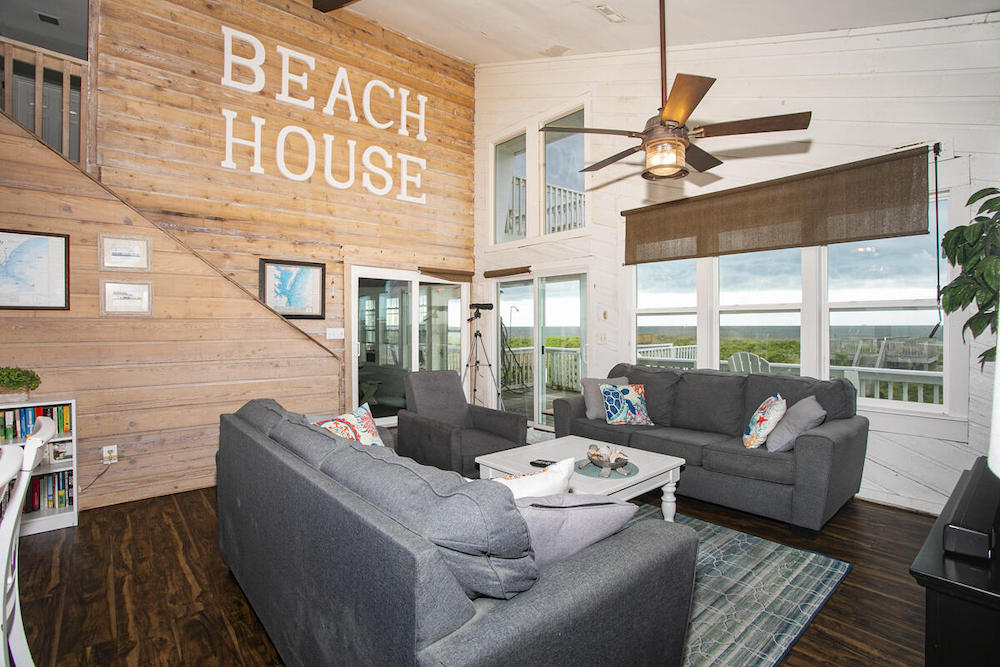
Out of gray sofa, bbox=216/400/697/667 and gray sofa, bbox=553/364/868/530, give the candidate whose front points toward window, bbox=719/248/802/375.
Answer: gray sofa, bbox=216/400/697/667

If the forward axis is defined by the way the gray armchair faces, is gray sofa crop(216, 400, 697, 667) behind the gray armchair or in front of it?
in front

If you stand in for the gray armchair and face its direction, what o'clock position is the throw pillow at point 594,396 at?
The throw pillow is roughly at 10 o'clock from the gray armchair.

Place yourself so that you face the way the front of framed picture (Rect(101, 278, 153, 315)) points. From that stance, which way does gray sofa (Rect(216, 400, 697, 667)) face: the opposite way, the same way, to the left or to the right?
to the left

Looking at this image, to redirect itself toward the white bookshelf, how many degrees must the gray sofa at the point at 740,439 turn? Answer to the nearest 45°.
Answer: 0° — it already faces it

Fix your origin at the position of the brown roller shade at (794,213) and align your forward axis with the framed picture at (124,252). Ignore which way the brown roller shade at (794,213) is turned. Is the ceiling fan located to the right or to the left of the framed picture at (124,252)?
left

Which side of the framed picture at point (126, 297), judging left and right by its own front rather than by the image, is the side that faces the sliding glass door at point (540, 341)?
left

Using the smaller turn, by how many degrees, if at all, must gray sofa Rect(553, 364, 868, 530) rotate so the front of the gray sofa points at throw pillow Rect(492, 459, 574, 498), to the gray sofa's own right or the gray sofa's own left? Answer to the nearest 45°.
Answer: approximately 45° to the gray sofa's own left

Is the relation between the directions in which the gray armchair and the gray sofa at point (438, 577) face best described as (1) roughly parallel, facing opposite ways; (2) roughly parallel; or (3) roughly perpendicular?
roughly perpendicular

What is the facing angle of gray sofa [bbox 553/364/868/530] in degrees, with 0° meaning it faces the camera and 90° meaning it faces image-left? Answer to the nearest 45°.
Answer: approximately 45°

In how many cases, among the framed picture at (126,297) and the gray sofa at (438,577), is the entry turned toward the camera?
1

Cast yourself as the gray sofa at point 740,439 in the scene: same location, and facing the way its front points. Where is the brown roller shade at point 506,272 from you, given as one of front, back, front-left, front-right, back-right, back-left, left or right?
right

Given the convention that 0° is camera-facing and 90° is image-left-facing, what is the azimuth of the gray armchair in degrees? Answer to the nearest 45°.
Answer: approximately 315°

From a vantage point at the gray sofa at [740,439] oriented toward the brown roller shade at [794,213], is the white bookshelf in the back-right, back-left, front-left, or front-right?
back-left

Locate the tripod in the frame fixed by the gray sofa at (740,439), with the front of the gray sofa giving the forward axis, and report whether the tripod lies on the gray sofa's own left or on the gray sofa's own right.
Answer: on the gray sofa's own right

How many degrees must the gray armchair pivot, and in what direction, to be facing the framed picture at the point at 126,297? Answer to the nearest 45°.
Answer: approximately 135° to its right
